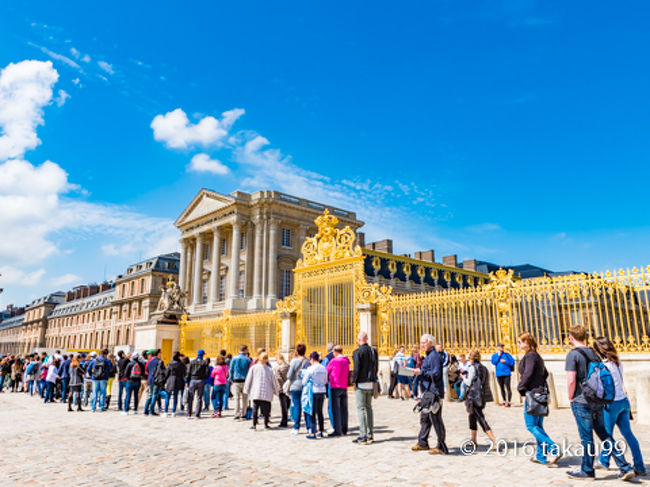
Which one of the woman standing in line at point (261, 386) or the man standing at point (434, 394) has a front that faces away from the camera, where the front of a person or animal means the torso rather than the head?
the woman standing in line

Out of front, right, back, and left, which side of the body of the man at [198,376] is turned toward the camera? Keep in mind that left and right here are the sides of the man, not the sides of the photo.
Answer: back

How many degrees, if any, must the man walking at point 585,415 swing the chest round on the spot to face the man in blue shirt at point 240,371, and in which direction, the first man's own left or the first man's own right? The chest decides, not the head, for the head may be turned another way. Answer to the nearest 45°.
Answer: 0° — they already face them

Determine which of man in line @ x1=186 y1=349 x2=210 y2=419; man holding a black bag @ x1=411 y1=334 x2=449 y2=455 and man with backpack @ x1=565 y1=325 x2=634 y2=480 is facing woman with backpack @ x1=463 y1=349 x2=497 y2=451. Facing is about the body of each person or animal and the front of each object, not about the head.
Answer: man with backpack @ x1=565 y1=325 x2=634 y2=480

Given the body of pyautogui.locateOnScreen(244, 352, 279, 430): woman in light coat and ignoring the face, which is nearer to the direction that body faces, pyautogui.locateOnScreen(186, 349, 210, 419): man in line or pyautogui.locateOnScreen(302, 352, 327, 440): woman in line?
the man in line

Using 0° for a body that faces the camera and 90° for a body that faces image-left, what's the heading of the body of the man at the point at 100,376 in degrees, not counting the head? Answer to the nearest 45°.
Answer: approximately 180°

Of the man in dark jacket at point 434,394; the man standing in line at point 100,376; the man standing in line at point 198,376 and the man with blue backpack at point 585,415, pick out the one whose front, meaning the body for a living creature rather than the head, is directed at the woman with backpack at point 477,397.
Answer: the man with blue backpack at point 585,415

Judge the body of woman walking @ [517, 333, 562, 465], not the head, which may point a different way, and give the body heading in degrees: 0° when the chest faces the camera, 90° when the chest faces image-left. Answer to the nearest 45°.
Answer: approximately 90°

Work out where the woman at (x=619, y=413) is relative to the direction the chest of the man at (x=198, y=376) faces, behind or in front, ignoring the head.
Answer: behind

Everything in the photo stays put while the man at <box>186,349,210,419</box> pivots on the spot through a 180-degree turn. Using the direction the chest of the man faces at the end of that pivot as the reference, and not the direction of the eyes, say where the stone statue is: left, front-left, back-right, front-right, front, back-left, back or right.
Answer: back

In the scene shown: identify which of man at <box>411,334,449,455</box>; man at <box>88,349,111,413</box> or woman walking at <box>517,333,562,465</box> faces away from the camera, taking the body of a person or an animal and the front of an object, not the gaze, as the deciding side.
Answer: man at <box>88,349,111,413</box>
